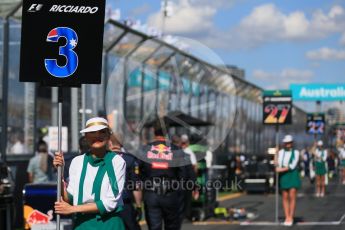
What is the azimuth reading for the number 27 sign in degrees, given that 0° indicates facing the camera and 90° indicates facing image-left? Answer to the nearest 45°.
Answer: approximately 0°

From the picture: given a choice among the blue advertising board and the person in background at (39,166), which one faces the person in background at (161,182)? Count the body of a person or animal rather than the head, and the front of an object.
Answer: the blue advertising board

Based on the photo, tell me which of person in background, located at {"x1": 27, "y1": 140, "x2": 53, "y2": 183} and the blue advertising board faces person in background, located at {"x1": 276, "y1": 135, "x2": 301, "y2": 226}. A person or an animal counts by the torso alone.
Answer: the blue advertising board

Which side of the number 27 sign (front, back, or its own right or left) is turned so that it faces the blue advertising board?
back

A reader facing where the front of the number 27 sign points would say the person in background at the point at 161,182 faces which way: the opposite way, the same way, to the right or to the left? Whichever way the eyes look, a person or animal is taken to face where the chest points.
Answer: the opposite way

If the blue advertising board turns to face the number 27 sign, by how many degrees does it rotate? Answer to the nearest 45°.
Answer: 0° — it already faces it

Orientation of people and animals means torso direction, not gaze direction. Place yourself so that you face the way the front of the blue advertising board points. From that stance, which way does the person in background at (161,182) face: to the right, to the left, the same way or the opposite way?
the opposite way

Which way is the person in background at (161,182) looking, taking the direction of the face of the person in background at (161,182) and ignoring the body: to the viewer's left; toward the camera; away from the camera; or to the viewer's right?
away from the camera

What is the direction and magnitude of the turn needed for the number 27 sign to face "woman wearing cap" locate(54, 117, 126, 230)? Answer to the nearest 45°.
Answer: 0° — it already faces them

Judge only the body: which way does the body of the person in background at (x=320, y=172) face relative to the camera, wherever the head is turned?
toward the camera

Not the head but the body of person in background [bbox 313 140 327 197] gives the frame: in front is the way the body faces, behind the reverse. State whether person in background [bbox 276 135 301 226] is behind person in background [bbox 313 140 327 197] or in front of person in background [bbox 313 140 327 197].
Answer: in front

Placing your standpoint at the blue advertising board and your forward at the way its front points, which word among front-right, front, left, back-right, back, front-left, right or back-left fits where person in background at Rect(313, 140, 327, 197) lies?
front

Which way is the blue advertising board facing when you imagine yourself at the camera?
facing the viewer
